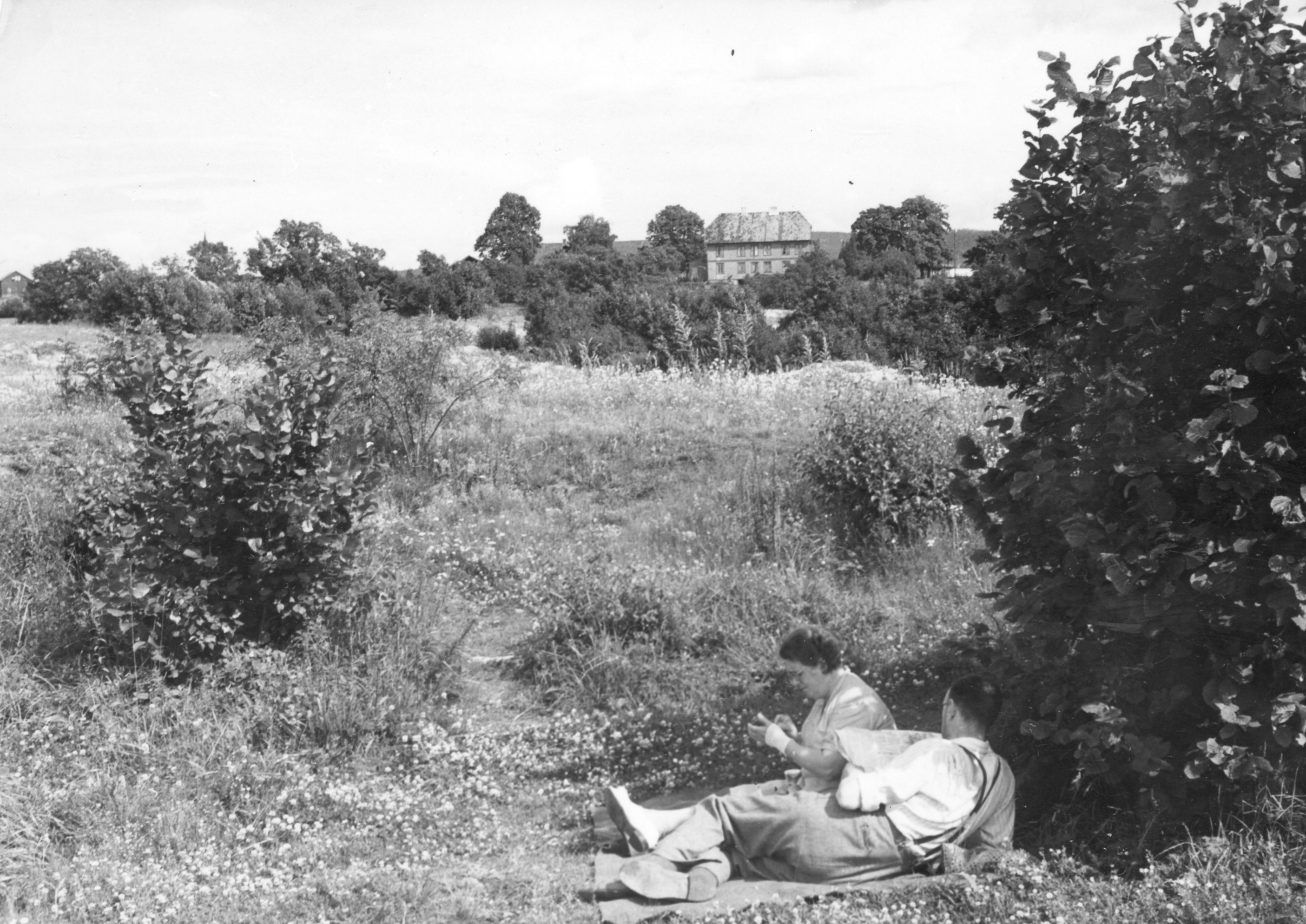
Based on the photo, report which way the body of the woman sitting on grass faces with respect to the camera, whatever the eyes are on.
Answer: to the viewer's left

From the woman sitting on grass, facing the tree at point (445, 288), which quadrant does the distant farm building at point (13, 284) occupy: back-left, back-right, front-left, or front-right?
front-left

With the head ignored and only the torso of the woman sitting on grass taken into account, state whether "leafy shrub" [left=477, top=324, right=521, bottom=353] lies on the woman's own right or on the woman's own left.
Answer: on the woman's own right

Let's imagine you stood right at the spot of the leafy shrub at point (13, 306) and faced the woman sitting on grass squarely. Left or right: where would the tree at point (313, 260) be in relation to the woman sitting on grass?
left

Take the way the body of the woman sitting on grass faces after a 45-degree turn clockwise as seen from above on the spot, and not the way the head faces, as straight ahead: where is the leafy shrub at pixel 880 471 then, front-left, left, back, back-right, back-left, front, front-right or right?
front-right

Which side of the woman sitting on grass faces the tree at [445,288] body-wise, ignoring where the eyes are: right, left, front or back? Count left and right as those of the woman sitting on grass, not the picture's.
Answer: right

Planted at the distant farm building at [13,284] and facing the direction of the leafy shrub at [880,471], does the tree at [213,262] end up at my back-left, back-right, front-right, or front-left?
front-left

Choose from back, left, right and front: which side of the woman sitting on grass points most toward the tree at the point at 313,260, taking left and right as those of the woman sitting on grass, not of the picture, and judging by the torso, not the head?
right

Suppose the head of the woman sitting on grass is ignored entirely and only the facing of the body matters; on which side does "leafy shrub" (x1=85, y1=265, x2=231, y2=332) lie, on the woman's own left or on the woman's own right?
on the woman's own right

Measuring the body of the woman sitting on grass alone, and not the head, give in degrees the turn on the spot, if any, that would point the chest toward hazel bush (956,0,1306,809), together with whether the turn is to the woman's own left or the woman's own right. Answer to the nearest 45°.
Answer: approximately 180°

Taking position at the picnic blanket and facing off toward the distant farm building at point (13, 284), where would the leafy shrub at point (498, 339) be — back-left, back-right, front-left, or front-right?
front-right
